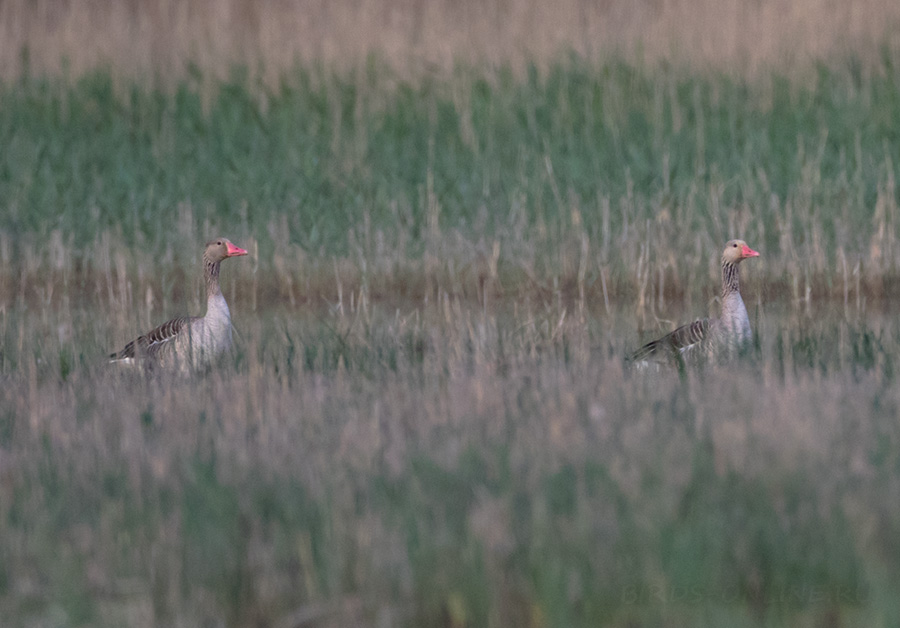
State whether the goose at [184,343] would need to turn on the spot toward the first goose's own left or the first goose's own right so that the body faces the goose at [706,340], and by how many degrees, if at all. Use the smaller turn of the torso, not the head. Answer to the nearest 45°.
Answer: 0° — it already faces it

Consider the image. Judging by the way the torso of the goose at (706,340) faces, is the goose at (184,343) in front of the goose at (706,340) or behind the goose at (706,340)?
behind

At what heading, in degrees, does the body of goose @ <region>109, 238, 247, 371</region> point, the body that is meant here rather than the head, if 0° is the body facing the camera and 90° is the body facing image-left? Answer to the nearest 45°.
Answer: approximately 270°

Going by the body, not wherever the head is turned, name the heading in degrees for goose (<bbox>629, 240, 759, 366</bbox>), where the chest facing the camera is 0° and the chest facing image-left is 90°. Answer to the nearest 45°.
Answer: approximately 270°

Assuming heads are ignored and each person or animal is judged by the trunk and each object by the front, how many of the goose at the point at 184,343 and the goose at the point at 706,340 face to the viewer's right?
2
